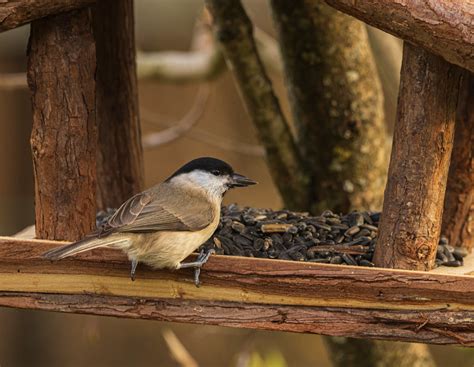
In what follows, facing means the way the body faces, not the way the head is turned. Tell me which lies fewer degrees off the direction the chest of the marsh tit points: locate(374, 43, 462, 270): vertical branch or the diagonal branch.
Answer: the vertical branch

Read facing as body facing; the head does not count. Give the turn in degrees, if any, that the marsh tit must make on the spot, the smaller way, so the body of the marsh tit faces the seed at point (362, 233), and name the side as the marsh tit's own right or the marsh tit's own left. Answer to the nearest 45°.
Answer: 0° — it already faces it

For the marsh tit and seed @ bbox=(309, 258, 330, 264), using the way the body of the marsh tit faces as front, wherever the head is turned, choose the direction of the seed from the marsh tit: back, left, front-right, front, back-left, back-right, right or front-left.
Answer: front

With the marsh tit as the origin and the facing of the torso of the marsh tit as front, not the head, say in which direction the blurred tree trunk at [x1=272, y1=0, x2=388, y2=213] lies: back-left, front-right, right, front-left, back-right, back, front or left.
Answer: front-left

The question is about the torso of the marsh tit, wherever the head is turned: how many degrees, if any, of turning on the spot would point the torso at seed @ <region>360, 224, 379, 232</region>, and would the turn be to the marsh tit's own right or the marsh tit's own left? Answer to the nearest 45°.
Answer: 0° — it already faces it

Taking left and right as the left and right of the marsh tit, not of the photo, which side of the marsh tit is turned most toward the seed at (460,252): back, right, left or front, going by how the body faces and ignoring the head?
front

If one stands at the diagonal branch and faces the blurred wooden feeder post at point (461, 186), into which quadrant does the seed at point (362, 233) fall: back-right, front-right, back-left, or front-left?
front-right

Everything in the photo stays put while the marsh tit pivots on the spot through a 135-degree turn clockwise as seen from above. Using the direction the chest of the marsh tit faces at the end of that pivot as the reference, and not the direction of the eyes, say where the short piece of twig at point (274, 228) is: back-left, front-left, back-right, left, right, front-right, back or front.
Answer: back

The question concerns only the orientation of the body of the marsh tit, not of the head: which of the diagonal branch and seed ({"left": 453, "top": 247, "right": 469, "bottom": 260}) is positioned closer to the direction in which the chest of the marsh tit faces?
the seed

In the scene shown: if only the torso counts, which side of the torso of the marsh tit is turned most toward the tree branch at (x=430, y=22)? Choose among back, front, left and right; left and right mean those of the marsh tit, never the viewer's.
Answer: front

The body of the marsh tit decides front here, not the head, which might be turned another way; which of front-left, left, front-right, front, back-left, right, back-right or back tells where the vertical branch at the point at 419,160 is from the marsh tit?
front

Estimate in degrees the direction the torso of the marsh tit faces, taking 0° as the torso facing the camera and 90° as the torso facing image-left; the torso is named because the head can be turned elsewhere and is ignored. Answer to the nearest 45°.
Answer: approximately 270°

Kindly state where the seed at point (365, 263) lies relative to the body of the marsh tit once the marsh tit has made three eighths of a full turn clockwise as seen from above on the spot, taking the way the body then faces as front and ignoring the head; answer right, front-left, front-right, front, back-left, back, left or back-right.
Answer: back-left

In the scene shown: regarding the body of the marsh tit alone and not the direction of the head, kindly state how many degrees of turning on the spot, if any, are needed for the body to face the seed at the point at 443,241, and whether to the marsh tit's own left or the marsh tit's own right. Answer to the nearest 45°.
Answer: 0° — it already faces it
